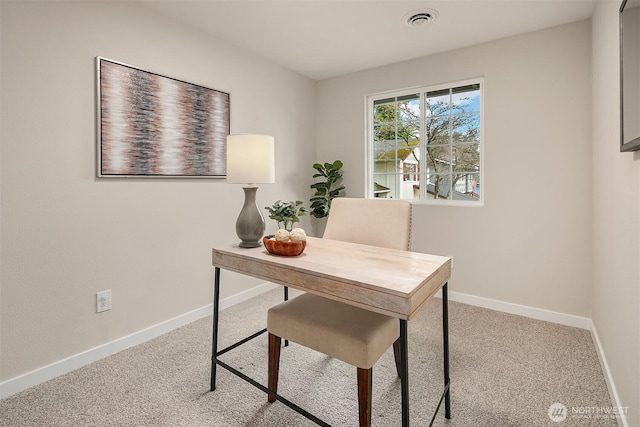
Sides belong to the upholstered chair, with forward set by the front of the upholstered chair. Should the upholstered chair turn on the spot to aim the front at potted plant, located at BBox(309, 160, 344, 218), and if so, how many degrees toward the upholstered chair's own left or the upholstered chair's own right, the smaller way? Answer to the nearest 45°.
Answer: approximately 135° to the upholstered chair's own right

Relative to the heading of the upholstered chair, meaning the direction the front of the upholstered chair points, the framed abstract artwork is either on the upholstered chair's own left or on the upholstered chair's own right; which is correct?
on the upholstered chair's own right

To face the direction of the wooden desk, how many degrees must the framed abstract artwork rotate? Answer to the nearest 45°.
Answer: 0° — it already faces it

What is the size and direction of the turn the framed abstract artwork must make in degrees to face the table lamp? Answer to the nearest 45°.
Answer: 0° — it already faces it

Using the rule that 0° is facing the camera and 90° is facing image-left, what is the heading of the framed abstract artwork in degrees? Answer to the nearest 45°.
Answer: approximately 315°

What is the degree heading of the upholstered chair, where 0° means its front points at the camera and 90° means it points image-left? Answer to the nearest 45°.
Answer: approximately 45°

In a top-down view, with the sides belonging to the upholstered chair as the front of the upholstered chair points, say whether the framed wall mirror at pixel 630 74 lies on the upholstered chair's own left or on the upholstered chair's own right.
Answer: on the upholstered chair's own left
